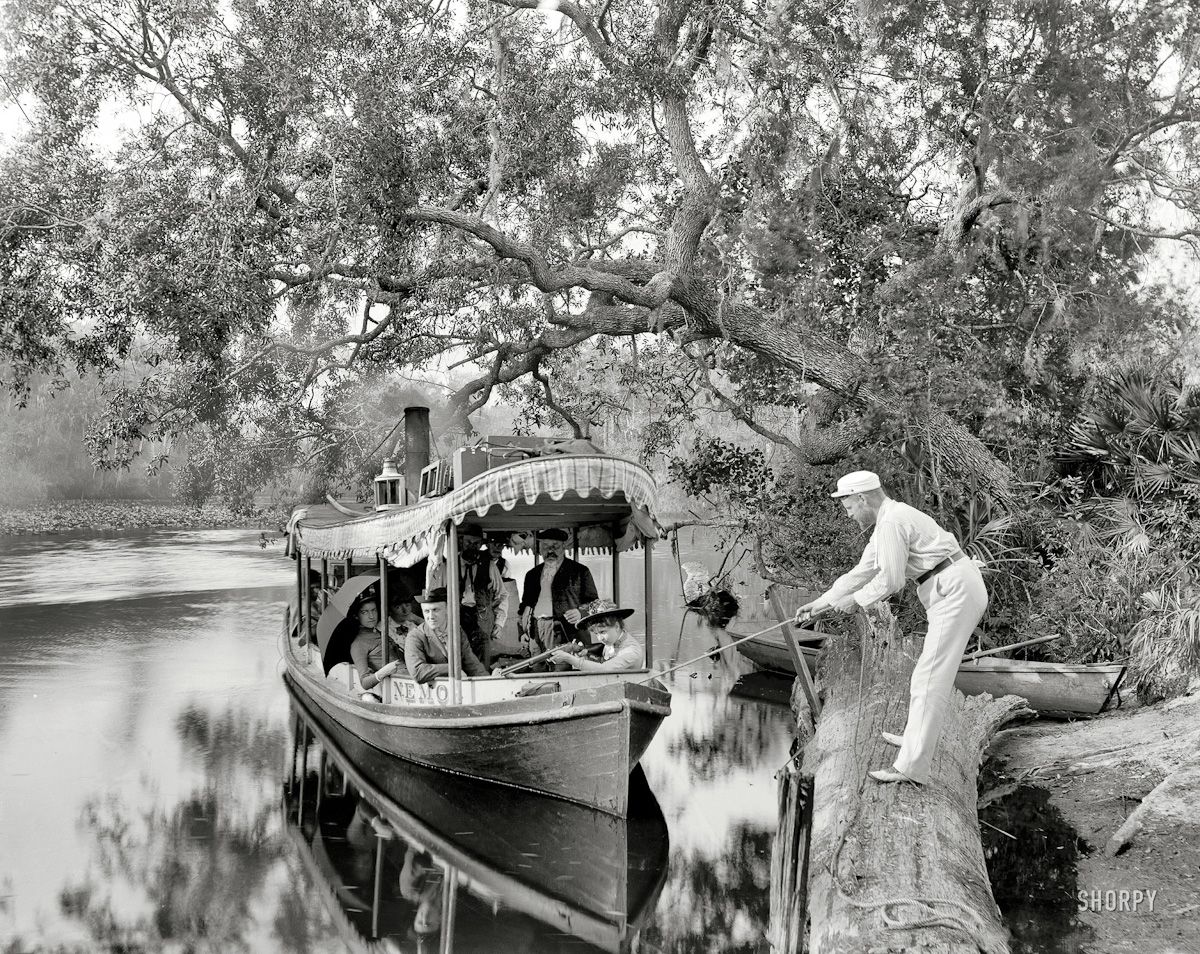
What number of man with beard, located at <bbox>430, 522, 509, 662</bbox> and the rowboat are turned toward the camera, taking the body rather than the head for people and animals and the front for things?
1

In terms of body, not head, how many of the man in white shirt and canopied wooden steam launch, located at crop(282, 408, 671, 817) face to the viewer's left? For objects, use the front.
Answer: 1

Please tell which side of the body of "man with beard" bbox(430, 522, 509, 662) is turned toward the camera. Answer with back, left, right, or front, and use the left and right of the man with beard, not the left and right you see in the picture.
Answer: front

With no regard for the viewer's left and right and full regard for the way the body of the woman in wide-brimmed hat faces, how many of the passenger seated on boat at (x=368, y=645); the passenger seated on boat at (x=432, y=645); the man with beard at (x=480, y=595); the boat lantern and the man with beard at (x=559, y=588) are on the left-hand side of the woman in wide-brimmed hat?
0

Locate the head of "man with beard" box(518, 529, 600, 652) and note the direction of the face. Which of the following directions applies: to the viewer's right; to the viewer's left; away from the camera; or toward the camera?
toward the camera

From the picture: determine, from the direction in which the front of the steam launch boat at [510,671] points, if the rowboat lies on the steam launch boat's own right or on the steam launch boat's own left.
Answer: on the steam launch boat's own left

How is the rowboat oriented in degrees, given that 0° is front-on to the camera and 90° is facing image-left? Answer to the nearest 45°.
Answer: approximately 90°

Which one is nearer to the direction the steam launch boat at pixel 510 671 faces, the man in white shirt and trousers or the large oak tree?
the man in white shirt and trousers

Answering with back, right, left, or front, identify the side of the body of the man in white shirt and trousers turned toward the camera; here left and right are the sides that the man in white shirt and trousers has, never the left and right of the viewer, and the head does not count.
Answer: left

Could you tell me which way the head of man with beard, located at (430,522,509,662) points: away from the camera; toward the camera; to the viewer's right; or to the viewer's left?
toward the camera

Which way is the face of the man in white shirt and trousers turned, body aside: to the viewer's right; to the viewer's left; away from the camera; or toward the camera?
to the viewer's left

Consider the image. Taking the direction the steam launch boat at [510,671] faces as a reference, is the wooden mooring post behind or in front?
in front

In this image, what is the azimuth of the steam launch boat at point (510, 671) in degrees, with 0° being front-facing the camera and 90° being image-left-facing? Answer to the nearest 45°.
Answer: approximately 315°
